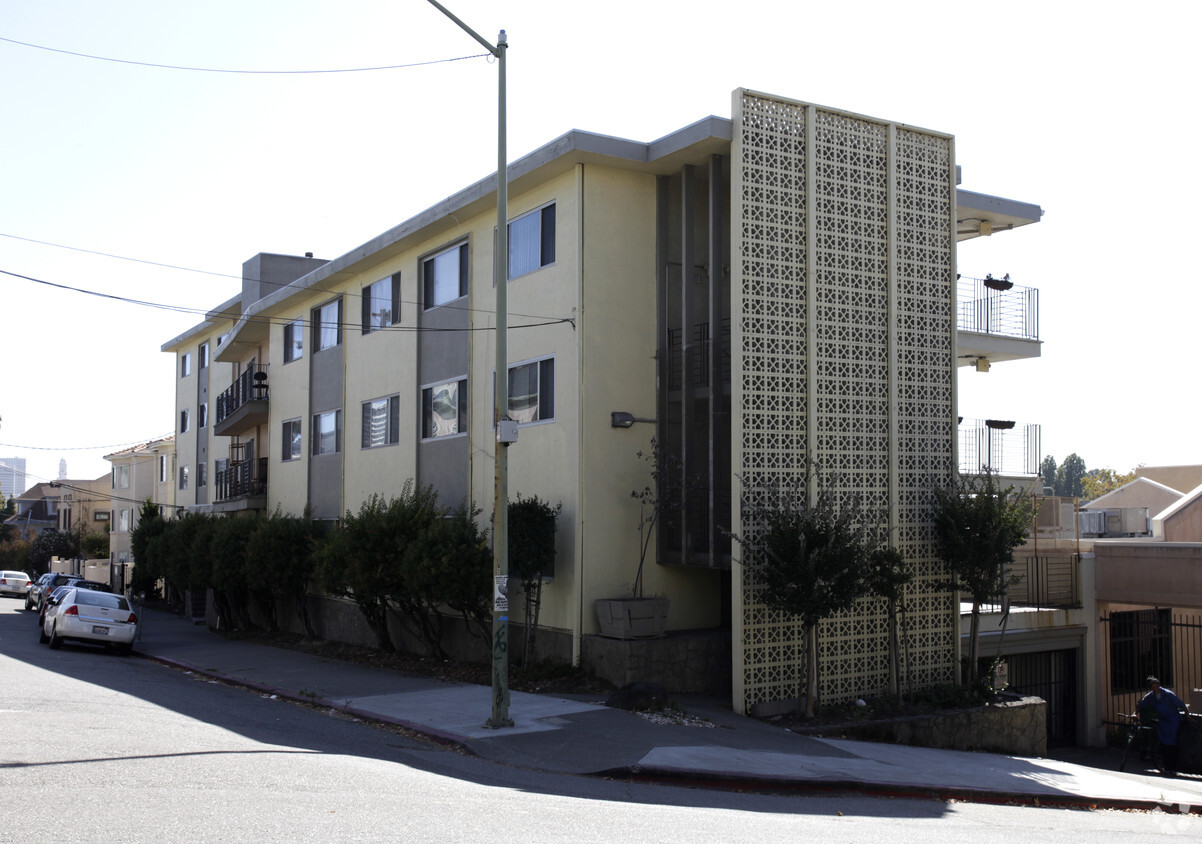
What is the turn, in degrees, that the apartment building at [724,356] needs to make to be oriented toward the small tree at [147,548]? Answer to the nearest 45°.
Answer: approximately 90° to its right

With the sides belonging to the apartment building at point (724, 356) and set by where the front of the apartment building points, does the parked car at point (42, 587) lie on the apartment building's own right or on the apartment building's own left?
on the apartment building's own right

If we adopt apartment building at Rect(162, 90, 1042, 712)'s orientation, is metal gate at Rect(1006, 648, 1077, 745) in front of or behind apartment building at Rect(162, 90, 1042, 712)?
behind

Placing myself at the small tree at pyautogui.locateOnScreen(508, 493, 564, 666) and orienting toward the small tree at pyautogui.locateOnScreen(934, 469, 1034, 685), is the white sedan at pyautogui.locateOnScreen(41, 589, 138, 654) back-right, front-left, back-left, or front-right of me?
back-left

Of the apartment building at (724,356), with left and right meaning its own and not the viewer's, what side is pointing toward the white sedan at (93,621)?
right

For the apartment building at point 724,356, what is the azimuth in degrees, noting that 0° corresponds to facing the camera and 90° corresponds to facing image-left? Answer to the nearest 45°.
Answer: approximately 45°
